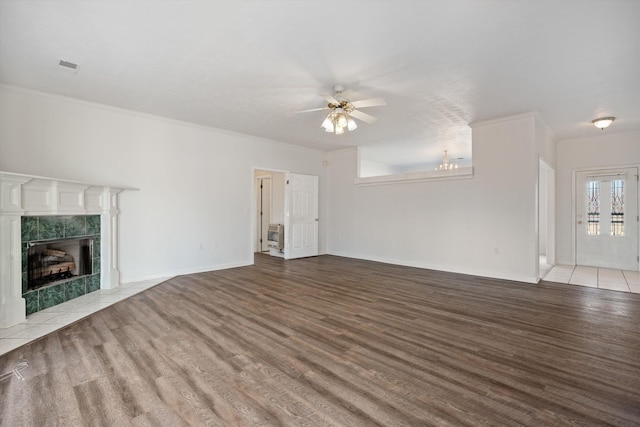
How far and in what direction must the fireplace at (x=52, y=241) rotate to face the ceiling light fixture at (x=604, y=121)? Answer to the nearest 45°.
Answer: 0° — it already faces it

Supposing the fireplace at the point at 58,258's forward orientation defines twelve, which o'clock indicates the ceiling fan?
The ceiling fan is roughly at 12 o'clock from the fireplace.

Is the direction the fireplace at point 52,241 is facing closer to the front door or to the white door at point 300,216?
the front door

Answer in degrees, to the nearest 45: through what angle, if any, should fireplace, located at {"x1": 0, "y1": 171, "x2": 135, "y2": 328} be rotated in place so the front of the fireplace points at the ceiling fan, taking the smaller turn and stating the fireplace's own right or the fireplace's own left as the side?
0° — it already faces it

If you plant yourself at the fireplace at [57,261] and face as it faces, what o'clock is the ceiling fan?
The ceiling fan is roughly at 12 o'clock from the fireplace.

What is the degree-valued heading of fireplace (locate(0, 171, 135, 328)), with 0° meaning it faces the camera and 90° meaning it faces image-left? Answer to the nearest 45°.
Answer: approximately 315°

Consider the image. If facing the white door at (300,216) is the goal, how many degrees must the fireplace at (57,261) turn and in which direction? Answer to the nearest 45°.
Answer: approximately 45° to its left

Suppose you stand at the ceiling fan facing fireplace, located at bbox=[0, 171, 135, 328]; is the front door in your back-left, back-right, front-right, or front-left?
back-right

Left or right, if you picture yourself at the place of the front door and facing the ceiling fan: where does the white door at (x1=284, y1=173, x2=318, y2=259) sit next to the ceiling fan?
right
